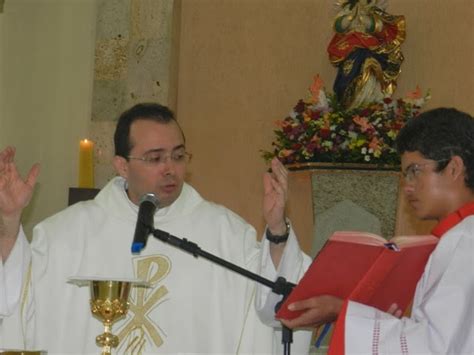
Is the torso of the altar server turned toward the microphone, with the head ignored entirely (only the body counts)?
yes

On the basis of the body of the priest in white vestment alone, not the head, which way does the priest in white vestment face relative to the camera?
toward the camera

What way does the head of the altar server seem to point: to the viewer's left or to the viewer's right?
to the viewer's left

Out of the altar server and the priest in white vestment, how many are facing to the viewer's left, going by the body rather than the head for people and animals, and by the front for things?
1

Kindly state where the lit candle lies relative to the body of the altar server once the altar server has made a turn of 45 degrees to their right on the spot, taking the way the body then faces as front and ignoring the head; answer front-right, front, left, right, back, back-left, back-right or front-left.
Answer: front

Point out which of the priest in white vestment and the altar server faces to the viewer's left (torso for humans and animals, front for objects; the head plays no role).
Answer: the altar server

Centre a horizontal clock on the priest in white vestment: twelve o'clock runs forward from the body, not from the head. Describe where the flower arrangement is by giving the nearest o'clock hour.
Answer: The flower arrangement is roughly at 7 o'clock from the priest in white vestment.

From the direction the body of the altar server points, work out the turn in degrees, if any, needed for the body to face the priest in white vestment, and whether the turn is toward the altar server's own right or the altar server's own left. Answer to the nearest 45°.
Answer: approximately 45° to the altar server's own right

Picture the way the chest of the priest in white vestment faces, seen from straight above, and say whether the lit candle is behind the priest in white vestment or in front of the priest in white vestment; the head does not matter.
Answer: behind

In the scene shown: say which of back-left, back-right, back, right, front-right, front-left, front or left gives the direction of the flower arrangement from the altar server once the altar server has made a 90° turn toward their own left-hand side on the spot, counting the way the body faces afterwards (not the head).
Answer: back

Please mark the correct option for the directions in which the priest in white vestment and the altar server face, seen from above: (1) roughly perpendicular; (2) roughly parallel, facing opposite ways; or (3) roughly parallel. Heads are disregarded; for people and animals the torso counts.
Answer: roughly perpendicular

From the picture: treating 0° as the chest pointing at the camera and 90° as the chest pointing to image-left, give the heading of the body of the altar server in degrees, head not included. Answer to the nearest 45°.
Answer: approximately 90°

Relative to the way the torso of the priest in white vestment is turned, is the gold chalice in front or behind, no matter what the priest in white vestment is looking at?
in front

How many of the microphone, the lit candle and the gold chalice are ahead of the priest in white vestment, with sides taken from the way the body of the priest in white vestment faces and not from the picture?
2

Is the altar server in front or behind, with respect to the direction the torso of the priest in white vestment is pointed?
in front

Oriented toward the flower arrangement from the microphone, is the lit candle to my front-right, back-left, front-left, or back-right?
front-left
